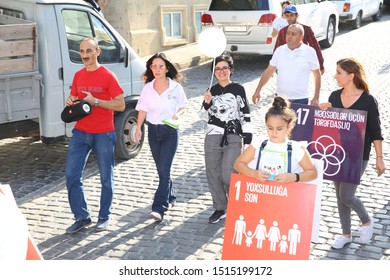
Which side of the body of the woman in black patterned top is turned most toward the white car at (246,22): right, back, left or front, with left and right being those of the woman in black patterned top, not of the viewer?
back

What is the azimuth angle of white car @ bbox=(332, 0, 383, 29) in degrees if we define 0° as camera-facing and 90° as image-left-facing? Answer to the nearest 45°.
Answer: approximately 225°

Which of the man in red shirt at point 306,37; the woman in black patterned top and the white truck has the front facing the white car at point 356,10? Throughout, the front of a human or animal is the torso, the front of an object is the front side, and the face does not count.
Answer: the white truck

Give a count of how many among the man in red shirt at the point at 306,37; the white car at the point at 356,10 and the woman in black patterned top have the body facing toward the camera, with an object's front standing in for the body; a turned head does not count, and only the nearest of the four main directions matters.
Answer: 2

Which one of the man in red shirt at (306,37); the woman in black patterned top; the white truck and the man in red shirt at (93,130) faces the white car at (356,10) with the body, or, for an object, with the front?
the white truck

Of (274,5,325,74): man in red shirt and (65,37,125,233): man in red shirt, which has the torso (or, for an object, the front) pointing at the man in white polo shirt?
(274,5,325,74): man in red shirt

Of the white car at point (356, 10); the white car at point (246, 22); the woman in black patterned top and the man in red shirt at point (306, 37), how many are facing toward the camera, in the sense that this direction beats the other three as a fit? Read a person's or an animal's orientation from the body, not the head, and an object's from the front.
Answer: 2

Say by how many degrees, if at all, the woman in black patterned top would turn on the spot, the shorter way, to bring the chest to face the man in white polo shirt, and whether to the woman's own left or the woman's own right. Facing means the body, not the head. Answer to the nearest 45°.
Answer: approximately 135° to the woman's own left

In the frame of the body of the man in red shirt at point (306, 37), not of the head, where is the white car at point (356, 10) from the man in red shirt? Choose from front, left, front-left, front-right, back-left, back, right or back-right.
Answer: back

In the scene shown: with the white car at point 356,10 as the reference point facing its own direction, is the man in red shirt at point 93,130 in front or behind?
behind
